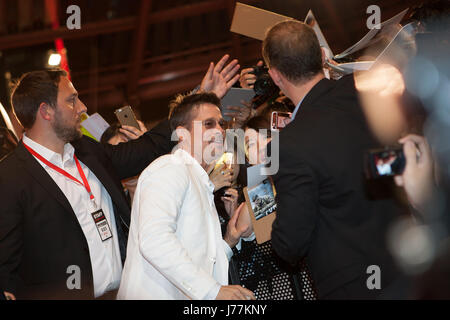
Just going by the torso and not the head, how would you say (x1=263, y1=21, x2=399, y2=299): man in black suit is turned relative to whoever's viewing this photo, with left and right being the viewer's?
facing away from the viewer and to the left of the viewer

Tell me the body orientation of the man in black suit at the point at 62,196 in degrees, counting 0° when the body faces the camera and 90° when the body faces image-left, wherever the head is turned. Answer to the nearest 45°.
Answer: approximately 315°

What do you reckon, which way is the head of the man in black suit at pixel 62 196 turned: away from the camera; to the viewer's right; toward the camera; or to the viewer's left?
to the viewer's right

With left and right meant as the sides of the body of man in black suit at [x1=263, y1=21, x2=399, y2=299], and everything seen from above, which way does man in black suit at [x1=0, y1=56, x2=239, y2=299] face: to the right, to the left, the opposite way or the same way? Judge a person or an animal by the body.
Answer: the opposite way
